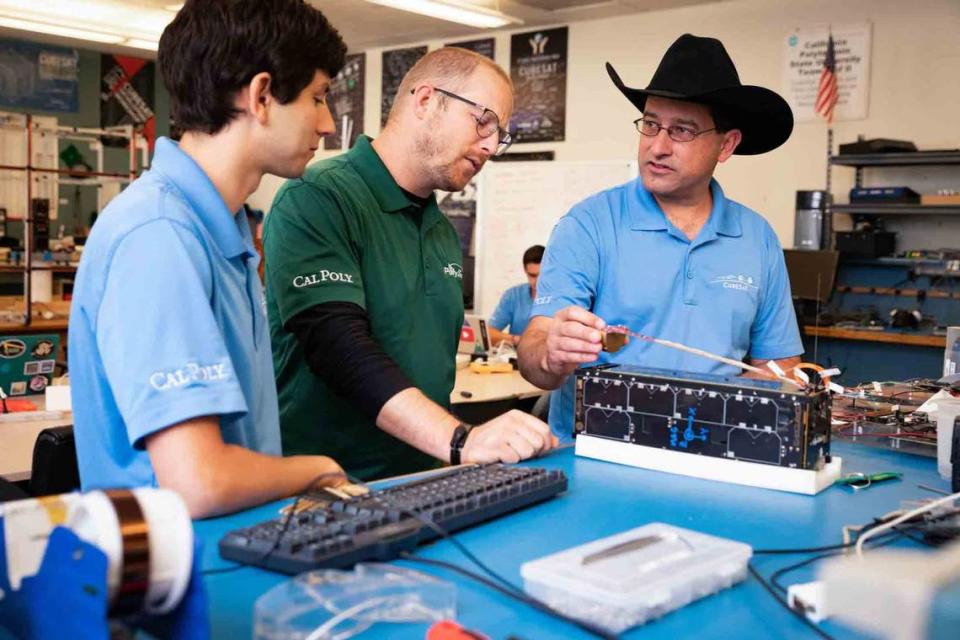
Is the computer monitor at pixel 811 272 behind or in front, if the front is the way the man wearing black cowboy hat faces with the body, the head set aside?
behind

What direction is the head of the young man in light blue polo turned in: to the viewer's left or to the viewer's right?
to the viewer's right

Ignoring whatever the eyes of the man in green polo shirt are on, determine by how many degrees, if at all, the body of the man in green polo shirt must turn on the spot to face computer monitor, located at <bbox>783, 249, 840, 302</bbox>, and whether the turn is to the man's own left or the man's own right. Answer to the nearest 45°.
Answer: approximately 90° to the man's own left

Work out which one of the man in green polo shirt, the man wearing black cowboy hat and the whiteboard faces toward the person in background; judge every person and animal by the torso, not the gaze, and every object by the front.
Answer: the whiteboard

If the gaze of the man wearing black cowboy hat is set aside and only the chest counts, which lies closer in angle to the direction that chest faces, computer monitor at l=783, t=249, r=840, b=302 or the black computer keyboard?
the black computer keyboard

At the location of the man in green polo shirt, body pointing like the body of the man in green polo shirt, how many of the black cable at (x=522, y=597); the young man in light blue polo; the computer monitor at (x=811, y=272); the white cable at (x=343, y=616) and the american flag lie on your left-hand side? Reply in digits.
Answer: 2

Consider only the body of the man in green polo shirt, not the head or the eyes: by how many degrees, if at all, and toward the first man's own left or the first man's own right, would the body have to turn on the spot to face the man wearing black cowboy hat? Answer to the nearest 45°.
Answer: approximately 45° to the first man's own left

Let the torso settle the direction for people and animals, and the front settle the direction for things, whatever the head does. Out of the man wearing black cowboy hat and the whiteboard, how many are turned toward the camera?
2

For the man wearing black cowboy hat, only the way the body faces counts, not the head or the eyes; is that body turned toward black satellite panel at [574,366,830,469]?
yes

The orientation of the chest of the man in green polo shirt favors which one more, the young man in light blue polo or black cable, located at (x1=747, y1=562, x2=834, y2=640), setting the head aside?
the black cable

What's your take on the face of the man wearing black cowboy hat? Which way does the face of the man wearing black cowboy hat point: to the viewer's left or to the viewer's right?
to the viewer's left

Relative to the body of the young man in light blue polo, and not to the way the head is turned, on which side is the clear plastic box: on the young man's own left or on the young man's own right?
on the young man's own right

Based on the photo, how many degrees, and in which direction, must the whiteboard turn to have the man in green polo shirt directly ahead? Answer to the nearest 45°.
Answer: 0° — it already faces them

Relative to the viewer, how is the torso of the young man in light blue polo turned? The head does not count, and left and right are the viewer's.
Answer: facing to the right of the viewer

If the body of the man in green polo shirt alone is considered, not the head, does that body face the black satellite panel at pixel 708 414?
yes

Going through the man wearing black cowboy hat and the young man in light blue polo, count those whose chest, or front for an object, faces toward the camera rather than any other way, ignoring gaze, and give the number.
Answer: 1

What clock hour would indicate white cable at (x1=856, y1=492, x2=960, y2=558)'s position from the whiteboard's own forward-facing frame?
The white cable is roughly at 12 o'clock from the whiteboard.
